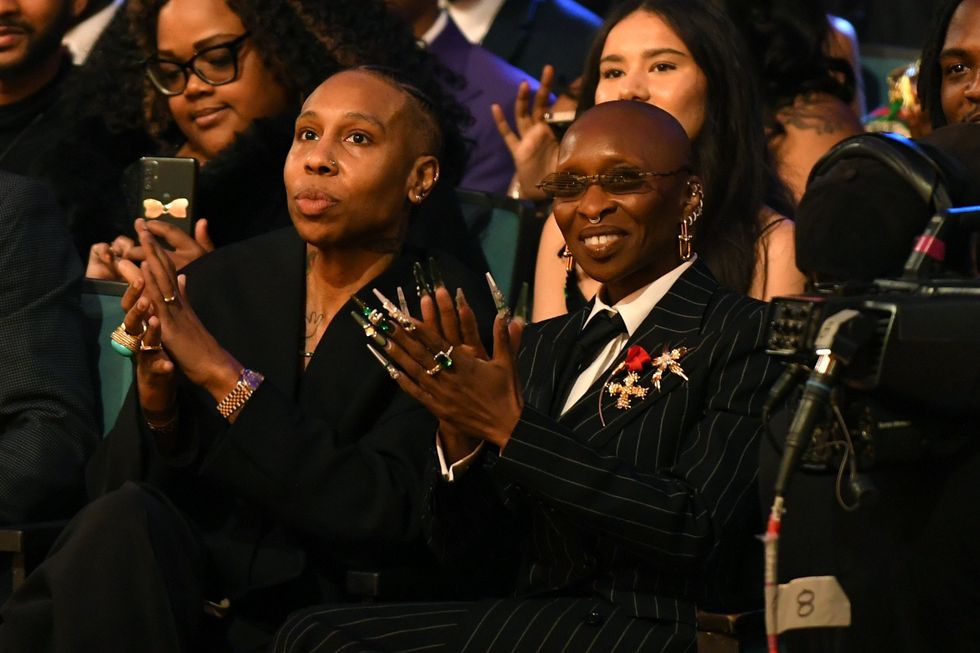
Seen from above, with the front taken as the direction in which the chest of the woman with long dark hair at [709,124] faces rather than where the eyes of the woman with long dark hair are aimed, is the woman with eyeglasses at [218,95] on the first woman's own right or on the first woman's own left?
on the first woman's own right

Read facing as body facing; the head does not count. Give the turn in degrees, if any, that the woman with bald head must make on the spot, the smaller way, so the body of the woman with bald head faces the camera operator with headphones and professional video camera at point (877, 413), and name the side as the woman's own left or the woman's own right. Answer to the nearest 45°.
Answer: approximately 90° to the woman's own left

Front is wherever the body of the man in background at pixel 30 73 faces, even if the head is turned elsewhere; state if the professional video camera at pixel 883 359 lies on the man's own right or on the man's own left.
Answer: on the man's own left

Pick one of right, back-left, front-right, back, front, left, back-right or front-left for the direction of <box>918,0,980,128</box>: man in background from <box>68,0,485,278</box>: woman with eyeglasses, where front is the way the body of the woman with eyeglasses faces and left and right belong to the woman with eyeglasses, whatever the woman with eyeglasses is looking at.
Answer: left

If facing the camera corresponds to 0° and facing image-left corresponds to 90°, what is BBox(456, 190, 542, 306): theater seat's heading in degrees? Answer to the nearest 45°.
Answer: approximately 45°

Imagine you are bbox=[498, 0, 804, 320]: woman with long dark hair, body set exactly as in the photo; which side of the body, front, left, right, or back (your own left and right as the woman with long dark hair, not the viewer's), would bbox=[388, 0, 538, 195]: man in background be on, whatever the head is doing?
right

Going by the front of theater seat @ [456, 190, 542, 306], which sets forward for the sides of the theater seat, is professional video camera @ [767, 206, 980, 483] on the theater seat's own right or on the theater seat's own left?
on the theater seat's own left

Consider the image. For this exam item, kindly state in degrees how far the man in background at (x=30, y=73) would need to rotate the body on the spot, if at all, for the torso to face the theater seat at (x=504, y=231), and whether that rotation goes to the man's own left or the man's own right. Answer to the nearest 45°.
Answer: approximately 90° to the man's own left

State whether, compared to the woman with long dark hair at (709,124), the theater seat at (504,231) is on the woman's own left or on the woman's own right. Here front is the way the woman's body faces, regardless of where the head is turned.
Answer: on the woman's own right

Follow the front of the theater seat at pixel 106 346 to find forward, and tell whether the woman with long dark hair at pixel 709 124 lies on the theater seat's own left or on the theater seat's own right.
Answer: on the theater seat's own left

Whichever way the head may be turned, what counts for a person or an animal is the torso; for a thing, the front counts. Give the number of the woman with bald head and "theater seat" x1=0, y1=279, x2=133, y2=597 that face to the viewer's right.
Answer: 0
